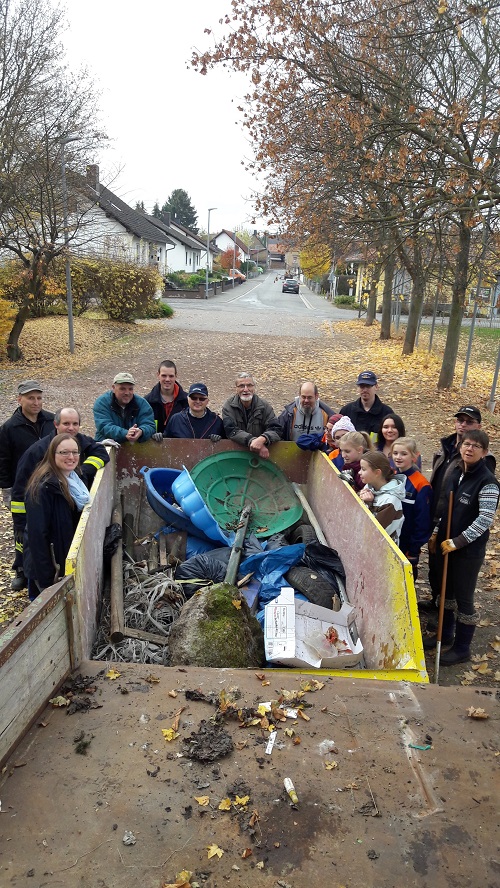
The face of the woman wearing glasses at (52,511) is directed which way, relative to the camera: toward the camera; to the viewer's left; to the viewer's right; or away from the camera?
toward the camera

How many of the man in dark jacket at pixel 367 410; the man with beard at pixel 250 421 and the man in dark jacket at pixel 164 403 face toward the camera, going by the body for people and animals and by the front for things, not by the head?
3

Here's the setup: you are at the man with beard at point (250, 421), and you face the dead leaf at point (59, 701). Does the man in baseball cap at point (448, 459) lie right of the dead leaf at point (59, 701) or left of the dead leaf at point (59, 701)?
left

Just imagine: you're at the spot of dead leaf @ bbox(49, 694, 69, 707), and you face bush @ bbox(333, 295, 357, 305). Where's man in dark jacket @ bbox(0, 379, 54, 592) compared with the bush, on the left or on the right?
left

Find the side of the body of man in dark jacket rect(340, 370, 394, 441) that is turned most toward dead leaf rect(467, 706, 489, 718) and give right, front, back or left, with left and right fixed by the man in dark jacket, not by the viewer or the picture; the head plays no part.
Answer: front

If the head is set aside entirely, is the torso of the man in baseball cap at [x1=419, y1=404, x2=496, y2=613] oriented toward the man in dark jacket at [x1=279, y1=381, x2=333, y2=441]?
no

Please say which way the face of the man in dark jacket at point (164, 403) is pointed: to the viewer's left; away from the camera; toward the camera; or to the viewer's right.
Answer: toward the camera

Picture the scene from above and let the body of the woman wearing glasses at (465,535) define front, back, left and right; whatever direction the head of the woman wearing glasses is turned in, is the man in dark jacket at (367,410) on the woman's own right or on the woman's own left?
on the woman's own right

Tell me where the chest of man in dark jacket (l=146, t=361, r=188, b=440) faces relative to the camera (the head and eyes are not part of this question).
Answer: toward the camera

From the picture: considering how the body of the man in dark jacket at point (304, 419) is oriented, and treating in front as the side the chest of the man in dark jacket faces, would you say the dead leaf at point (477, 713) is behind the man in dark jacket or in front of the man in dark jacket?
in front

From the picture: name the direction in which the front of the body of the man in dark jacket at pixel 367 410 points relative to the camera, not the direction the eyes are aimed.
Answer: toward the camera

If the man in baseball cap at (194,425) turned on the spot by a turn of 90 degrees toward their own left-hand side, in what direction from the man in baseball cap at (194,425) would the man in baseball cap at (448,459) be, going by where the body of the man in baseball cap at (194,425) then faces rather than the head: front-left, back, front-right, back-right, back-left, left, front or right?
front-right

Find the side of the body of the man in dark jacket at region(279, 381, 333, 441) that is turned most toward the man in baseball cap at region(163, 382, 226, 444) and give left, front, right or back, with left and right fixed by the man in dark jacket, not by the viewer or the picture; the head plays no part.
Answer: right

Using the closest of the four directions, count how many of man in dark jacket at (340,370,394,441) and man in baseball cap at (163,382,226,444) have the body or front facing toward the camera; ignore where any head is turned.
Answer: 2

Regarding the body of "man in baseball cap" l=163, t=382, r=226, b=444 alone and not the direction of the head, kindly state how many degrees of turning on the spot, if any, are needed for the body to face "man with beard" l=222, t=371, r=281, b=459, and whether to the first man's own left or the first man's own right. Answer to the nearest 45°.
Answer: approximately 90° to the first man's own left

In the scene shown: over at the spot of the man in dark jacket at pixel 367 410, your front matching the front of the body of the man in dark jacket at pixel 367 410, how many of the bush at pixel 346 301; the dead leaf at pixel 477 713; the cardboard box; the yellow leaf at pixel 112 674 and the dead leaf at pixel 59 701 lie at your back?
1

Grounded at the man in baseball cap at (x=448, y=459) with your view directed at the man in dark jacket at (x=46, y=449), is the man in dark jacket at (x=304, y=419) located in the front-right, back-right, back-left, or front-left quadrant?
front-right
